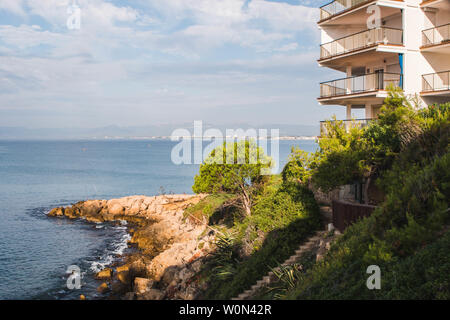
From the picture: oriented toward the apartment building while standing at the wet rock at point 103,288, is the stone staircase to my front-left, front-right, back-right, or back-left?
front-right

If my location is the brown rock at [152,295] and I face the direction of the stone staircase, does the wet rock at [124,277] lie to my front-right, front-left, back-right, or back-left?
back-left

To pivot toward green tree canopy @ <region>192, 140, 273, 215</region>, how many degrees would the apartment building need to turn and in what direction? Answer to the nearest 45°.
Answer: approximately 45° to its right

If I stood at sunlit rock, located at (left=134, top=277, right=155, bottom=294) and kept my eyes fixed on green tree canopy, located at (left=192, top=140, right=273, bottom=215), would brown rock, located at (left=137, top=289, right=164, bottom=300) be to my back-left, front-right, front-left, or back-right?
back-right

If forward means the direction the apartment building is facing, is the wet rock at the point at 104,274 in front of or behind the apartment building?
in front

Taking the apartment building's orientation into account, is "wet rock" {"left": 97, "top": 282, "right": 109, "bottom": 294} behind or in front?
in front

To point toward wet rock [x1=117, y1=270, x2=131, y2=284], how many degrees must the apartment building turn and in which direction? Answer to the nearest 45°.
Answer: approximately 45° to its right

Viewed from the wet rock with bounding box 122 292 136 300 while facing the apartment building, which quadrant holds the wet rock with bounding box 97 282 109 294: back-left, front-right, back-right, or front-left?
back-left

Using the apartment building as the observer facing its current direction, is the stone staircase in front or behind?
in front

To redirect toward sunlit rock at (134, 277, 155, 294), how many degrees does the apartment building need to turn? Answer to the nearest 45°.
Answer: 0° — it already faces it

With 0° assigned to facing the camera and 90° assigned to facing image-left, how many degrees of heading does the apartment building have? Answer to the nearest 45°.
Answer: approximately 45°
